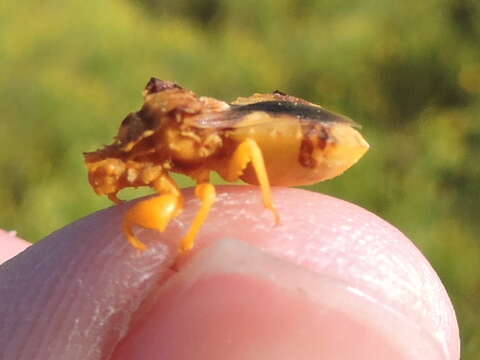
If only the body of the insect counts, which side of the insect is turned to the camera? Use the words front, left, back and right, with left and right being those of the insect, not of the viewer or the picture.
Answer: left
